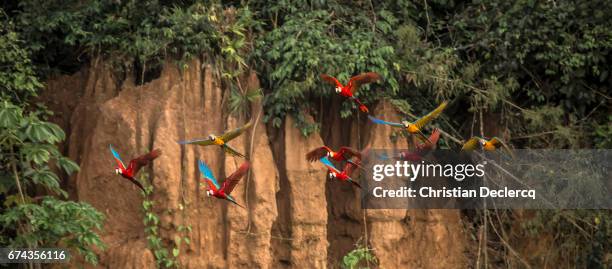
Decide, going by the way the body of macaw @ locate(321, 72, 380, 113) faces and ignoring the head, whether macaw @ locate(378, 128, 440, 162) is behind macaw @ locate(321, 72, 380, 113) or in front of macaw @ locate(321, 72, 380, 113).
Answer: behind

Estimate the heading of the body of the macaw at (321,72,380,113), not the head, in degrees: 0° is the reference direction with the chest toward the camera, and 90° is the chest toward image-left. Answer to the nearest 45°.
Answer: approximately 45°

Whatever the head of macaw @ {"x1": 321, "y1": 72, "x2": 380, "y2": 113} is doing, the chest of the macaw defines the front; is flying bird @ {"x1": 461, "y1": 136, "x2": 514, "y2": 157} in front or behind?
behind
